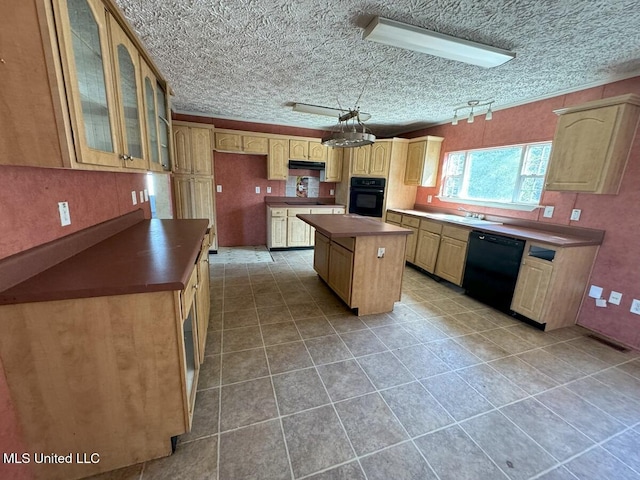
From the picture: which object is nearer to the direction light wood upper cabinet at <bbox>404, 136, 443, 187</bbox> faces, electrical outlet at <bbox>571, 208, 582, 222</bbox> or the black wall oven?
the black wall oven

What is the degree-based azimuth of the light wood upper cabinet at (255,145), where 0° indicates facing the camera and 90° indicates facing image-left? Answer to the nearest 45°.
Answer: approximately 0°

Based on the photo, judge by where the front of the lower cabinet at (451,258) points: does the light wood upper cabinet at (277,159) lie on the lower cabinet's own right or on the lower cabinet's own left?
on the lower cabinet's own right

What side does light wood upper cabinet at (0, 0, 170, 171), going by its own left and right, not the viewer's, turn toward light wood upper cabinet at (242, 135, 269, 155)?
left

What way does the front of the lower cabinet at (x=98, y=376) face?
to the viewer's right

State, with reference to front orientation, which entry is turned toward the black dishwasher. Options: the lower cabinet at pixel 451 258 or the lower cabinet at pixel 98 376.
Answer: the lower cabinet at pixel 98 376

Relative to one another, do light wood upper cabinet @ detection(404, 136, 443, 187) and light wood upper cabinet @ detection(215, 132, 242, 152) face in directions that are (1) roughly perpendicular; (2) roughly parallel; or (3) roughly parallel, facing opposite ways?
roughly perpendicular
